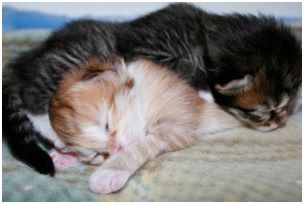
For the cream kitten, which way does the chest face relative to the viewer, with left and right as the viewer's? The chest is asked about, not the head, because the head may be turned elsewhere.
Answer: facing the viewer and to the left of the viewer
